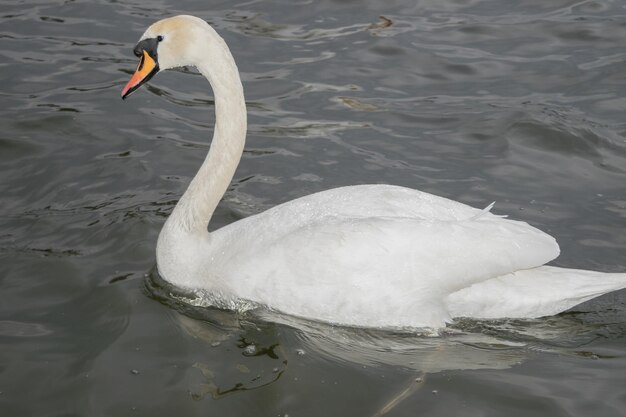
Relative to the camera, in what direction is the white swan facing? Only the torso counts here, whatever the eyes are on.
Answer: to the viewer's left
